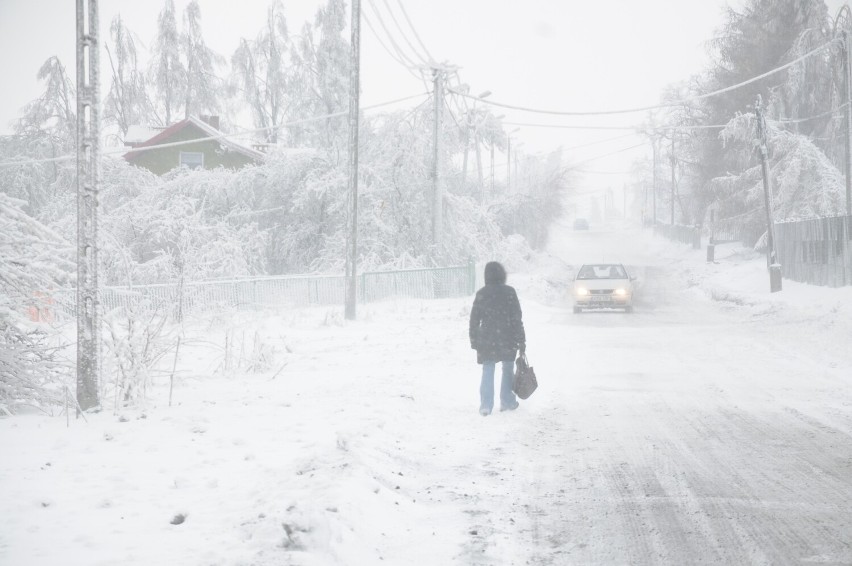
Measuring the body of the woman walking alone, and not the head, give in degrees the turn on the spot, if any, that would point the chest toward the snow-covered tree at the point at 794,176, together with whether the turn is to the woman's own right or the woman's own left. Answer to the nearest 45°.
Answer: approximately 45° to the woman's own right

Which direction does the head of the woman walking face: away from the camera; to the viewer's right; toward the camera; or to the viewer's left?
away from the camera

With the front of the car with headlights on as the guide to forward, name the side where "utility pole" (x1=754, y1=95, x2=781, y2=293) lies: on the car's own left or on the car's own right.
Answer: on the car's own left

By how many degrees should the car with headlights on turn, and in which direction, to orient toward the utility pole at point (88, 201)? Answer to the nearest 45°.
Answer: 0° — it already faces it

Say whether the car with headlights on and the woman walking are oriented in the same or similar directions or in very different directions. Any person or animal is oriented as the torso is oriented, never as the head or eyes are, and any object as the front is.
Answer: very different directions

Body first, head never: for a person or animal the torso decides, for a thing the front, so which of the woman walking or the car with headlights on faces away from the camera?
the woman walking

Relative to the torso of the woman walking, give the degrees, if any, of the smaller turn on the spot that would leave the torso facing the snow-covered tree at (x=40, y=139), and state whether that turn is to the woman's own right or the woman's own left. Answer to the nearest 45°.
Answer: approximately 45° to the woman's own left

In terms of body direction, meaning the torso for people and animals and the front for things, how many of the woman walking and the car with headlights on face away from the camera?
1

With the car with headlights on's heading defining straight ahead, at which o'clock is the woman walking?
The woman walking is roughly at 12 o'clock from the car with headlights on.

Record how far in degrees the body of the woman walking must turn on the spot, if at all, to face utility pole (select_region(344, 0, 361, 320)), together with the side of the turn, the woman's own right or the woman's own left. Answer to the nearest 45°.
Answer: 0° — they already face it

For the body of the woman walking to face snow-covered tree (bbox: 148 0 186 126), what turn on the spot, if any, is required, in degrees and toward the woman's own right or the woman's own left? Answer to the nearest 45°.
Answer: approximately 45° to the woman's own left

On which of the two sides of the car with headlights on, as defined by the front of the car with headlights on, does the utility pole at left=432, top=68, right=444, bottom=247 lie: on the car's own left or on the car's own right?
on the car's own right

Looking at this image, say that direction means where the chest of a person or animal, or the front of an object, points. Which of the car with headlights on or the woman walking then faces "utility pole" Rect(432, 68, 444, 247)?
the woman walking

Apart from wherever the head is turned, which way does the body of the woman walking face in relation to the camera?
away from the camera
